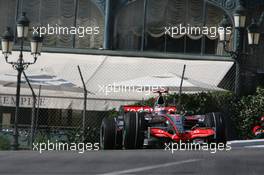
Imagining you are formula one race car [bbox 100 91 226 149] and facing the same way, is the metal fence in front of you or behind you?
behind

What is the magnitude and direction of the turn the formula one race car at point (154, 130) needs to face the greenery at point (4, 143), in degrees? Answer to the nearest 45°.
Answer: approximately 135° to its right

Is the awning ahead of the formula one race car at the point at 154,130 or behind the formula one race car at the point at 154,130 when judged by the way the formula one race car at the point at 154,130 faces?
behind
